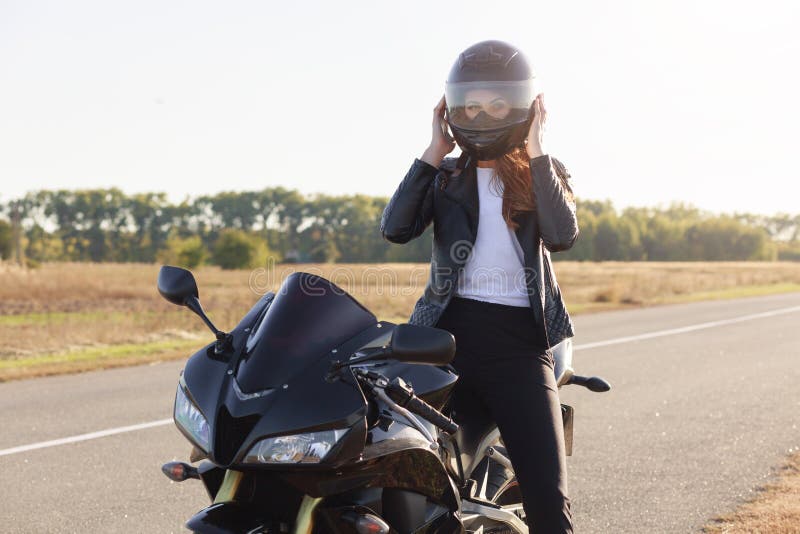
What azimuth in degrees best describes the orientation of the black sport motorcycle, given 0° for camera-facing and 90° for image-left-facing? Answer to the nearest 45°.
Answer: approximately 45°

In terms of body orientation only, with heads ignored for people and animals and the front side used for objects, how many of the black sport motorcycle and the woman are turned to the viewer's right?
0
